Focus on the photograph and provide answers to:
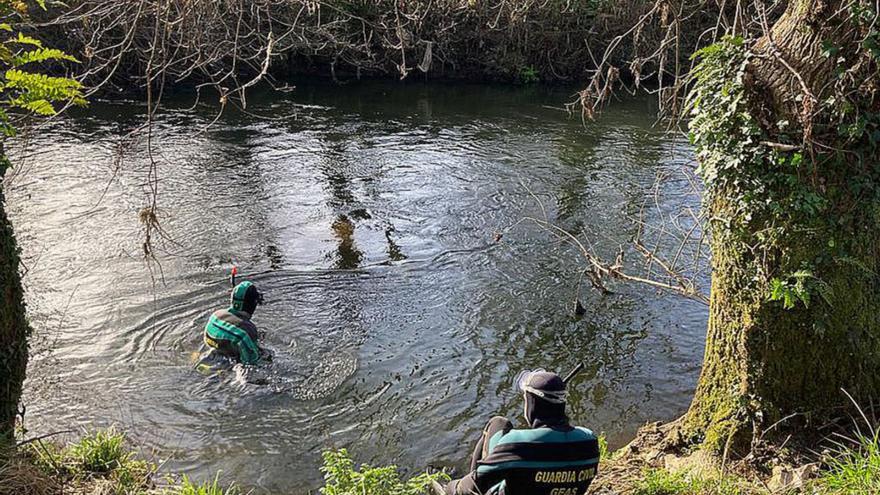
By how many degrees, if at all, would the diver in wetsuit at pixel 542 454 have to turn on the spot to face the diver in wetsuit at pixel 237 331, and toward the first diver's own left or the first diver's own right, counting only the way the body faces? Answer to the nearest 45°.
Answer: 0° — they already face them

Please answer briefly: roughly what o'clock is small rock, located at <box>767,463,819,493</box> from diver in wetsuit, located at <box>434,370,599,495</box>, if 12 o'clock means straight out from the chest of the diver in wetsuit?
The small rock is roughly at 4 o'clock from the diver in wetsuit.

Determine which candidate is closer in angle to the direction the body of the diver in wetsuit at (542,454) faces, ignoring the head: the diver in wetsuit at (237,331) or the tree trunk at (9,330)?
the diver in wetsuit

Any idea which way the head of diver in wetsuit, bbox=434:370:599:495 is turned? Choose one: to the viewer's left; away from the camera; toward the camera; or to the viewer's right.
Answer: away from the camera

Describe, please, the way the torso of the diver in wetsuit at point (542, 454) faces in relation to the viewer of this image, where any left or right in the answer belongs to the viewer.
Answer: facing away from the viewer and to the left of the viewer

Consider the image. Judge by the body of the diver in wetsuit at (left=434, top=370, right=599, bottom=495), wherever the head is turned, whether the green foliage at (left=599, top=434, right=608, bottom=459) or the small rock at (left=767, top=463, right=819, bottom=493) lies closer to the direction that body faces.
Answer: the green foliage

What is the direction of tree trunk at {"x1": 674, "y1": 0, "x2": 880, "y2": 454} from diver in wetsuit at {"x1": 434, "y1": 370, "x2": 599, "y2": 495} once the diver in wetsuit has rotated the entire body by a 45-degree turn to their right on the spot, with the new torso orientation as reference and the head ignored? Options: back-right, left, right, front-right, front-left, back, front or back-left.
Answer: front-right
